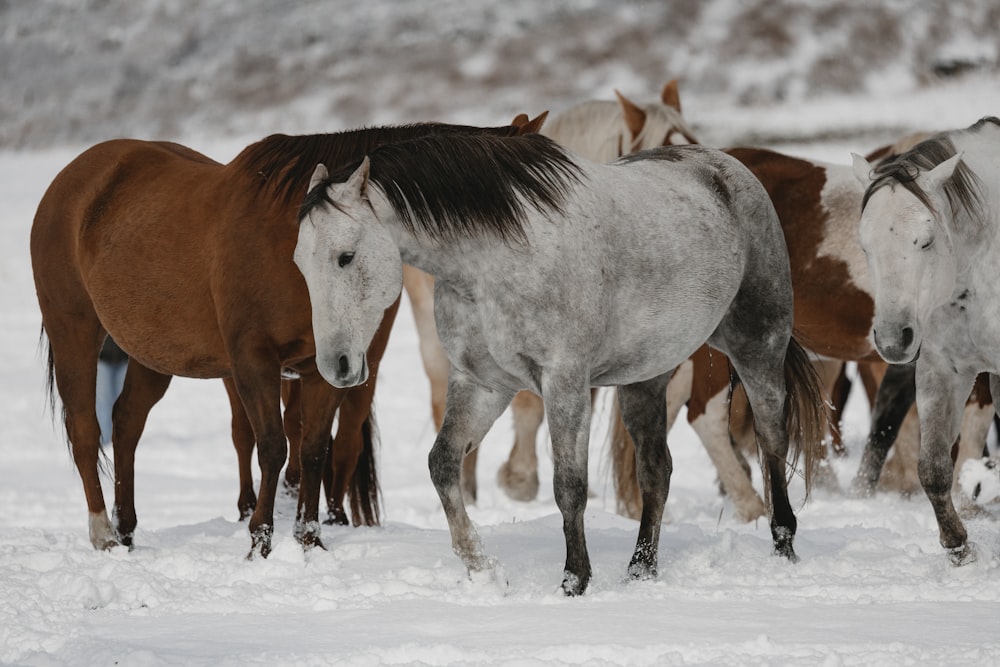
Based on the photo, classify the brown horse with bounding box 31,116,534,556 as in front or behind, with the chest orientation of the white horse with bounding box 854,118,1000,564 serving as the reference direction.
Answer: in front

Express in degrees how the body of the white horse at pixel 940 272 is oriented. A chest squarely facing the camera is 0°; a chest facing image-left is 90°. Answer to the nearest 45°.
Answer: approximately 45°

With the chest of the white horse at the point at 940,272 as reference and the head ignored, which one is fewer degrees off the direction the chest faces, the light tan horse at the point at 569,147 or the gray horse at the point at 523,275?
the gray horse

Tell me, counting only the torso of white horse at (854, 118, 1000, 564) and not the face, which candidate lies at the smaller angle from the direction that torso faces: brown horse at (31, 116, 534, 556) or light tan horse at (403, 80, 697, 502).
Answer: the brown horse

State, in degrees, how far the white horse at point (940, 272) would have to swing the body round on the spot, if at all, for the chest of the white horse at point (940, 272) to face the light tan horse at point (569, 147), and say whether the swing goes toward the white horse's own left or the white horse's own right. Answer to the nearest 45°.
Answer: approximately 90° to the white horse's own right
